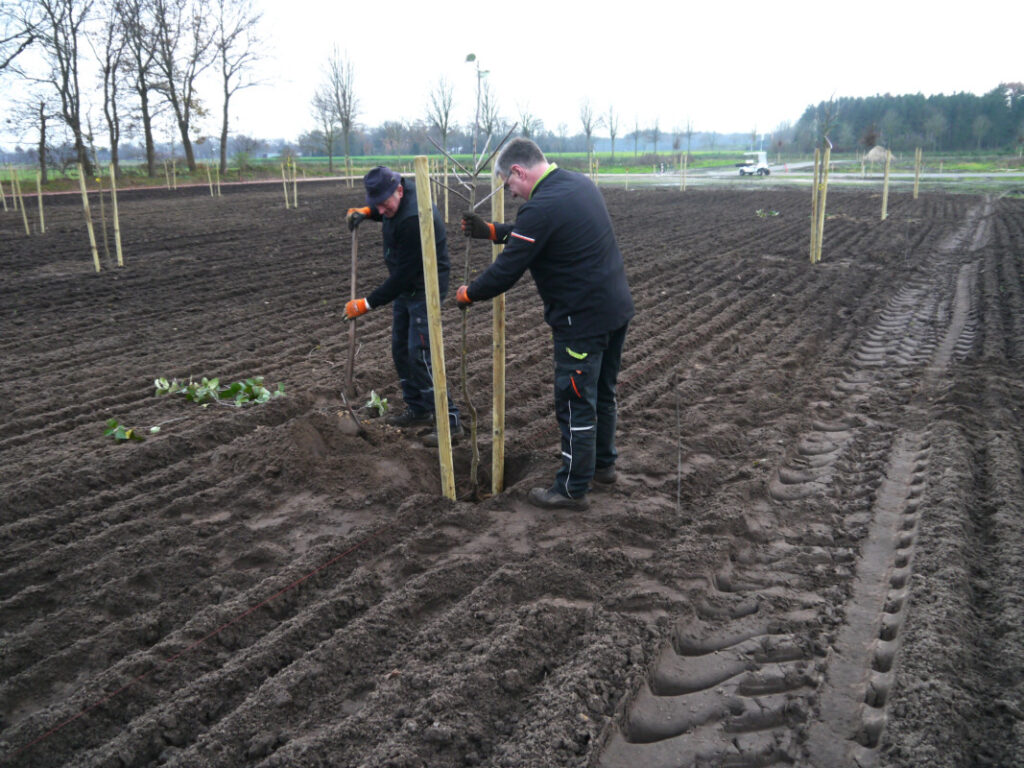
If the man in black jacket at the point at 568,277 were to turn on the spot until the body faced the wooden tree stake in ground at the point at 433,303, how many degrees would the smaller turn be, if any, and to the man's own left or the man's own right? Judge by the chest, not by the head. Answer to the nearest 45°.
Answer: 0° — they already face it

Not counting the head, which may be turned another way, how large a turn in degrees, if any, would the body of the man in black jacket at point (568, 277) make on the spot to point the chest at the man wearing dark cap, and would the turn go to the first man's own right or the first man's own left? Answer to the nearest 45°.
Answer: approximately 45° to the first man's own right

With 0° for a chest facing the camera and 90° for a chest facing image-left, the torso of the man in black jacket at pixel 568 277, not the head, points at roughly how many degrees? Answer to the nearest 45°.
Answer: approximately 90°
